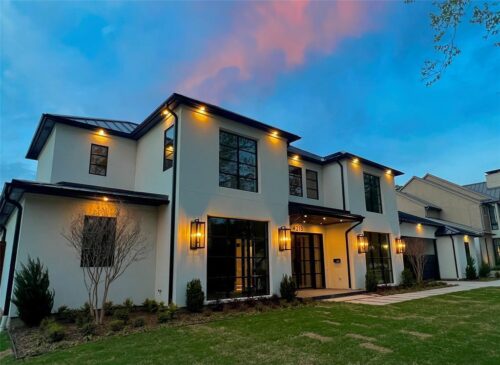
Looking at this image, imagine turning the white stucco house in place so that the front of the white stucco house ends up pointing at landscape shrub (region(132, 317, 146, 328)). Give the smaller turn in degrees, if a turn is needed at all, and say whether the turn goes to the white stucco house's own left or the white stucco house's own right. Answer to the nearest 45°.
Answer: approximately 45° to the white stucco house's own right

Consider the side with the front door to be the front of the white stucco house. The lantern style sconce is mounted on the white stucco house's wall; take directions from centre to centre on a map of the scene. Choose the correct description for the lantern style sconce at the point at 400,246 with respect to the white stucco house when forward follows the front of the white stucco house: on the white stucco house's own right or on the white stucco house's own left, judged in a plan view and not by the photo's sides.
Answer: on the white stucco house's own left

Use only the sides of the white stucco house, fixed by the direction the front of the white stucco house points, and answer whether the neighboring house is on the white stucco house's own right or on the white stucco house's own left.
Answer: on the white stucco house's own left

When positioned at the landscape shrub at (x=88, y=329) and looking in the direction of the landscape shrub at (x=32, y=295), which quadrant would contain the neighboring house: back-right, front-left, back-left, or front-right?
back-right

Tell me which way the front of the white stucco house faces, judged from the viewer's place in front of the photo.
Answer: facing the viewer and to the right of the viewer

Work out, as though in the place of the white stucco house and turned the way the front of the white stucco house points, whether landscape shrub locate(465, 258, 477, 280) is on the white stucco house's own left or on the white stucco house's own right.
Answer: on the white stucco house's own left
